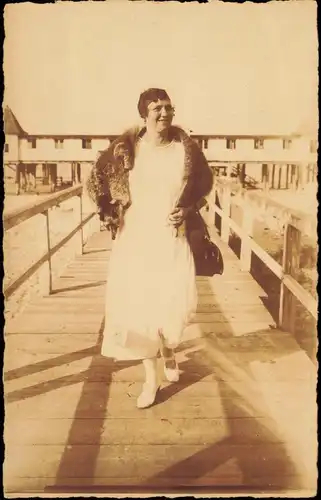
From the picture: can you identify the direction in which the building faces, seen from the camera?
facing the viewer
